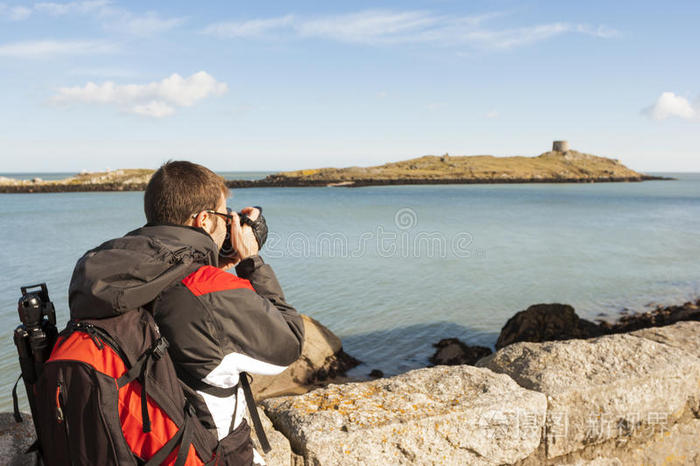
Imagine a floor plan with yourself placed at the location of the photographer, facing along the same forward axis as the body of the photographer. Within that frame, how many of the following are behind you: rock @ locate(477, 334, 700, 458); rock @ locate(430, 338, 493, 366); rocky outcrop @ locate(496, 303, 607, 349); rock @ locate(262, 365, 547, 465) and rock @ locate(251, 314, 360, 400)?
0

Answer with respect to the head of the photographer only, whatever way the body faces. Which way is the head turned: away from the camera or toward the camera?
away from the camera

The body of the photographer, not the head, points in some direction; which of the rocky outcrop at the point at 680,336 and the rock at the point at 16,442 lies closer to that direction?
the rocky outcrop

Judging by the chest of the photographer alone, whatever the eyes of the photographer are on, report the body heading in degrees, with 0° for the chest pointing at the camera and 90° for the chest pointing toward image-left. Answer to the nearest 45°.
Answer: approximately 225°

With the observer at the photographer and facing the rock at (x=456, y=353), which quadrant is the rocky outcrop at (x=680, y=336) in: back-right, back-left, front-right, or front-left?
front-right

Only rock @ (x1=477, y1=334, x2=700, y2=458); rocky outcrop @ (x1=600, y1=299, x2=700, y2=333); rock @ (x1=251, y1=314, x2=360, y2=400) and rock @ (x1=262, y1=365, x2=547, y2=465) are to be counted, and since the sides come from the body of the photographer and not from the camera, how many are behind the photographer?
0

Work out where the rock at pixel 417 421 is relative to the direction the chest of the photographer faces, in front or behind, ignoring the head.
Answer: in front

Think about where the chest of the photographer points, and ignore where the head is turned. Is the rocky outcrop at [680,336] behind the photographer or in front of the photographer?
in front

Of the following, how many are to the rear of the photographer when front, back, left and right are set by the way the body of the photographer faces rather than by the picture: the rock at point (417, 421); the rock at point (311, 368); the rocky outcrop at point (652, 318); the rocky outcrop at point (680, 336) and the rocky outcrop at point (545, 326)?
0

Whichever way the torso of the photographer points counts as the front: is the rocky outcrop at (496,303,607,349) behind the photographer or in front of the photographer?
in front

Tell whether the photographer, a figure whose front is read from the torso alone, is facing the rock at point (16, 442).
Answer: no
